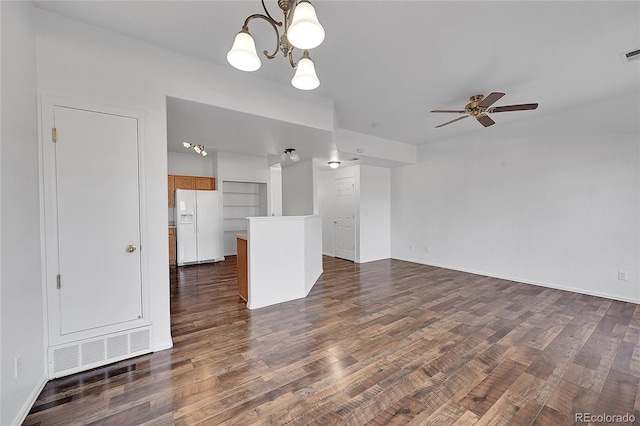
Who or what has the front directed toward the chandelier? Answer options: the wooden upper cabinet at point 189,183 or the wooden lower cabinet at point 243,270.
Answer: the wooden upper cabinet

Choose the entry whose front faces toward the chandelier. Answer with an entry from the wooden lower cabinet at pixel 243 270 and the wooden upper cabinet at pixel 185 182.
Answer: the wooden upper cabinet

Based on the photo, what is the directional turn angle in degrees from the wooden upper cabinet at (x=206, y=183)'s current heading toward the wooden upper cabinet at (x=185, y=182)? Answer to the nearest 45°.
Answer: approximately 90° to its right

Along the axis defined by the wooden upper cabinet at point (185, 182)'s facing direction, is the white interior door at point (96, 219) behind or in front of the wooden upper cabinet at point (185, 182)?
in front

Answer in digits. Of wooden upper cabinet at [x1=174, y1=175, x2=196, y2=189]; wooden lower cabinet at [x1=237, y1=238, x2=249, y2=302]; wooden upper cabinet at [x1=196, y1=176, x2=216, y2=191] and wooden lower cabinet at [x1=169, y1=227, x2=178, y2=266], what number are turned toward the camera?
3

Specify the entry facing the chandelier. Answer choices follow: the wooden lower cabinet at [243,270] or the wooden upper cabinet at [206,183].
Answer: the wooden upper cabinet

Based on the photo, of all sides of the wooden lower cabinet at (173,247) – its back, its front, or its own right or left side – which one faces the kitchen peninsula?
front

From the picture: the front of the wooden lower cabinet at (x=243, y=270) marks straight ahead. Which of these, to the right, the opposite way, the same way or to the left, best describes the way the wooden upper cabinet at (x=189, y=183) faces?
to the left

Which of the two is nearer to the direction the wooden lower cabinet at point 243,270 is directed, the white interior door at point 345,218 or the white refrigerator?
the white refrigerator

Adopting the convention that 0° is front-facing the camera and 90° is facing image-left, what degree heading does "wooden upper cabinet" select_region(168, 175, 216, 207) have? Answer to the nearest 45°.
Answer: approximately 0°

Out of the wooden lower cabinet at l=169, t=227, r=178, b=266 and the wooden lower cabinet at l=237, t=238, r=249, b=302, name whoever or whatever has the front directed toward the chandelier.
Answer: the wooden lower cabinet at l=169, t=227, r=178, b=266

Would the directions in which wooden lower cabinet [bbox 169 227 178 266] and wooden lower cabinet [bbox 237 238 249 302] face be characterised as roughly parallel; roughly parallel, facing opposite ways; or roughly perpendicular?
roughly perpendicular
